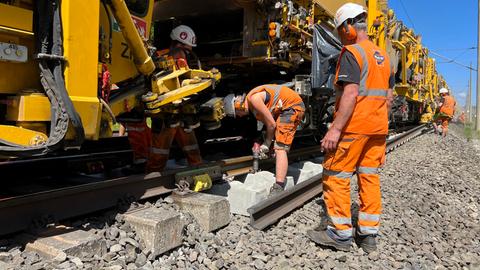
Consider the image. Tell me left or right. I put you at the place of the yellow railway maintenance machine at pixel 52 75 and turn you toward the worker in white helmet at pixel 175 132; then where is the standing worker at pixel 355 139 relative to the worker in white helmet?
right

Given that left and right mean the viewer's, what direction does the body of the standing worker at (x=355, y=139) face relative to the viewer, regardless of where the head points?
facing away from the viewer and to the left of the viewer

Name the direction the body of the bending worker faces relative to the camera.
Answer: to the viewer's left

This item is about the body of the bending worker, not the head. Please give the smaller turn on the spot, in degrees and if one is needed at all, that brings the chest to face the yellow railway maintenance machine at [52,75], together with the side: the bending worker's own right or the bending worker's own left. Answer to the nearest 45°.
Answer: approximately 45° to the bending worker's own left

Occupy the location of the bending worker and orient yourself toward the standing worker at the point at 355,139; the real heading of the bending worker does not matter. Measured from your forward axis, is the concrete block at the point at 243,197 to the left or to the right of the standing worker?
right

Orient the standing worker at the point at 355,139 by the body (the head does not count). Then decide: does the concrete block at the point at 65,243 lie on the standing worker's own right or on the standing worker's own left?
on the standing worker's own left

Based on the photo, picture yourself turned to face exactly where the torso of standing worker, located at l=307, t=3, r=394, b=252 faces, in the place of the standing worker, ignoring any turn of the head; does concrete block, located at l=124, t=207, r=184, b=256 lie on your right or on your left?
on your left

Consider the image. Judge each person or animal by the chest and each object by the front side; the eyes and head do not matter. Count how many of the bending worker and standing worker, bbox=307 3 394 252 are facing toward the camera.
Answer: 0

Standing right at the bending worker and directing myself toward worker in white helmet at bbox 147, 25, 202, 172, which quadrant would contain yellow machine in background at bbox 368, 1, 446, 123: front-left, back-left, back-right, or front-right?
back-right

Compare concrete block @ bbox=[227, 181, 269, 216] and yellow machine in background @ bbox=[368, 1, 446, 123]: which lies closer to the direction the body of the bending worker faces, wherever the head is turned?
the concrete block

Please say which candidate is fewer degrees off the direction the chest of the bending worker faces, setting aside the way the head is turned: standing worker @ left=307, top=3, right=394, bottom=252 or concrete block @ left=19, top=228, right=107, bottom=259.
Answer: the concrete block

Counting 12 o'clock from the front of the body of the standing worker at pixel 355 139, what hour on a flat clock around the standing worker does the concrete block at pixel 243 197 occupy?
The concrete block is roughly at 11 o'clock from the standing worker.
